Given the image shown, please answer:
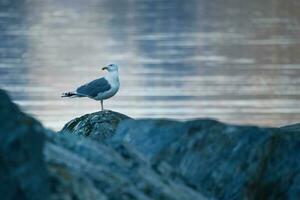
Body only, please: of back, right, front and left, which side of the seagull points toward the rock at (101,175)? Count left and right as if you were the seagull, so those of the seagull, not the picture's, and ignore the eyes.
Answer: right

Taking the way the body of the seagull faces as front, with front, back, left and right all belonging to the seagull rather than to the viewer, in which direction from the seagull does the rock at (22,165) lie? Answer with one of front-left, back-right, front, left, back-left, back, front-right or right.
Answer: right

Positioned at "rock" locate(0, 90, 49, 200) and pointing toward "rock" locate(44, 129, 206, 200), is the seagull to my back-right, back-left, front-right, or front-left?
front-left

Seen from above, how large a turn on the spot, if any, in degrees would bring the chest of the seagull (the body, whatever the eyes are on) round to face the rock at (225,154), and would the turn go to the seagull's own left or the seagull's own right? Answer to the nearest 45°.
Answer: approximately 90° to the seagull's own right

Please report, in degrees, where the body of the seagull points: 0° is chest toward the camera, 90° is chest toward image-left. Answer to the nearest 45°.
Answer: approximately 270°
